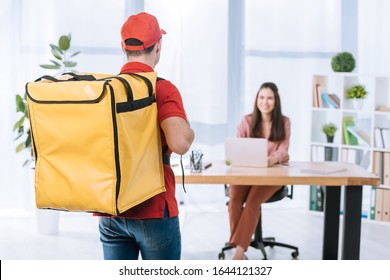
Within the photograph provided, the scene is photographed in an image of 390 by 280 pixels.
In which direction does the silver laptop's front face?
away from the camera

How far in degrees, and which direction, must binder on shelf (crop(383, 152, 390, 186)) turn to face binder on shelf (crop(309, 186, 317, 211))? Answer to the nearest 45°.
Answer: approximately 90° to its right

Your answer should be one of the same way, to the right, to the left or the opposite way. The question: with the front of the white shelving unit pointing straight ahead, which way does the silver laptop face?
the opposite way

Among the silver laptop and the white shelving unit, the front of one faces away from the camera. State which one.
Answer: the silver laptop

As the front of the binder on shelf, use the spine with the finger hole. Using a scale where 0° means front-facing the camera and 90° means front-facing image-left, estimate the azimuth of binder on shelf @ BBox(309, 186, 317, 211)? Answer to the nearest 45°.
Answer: approximately 0°

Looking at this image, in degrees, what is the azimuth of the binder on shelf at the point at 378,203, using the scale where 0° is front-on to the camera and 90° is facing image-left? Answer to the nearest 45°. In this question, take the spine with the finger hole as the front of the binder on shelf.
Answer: approximately 0°
